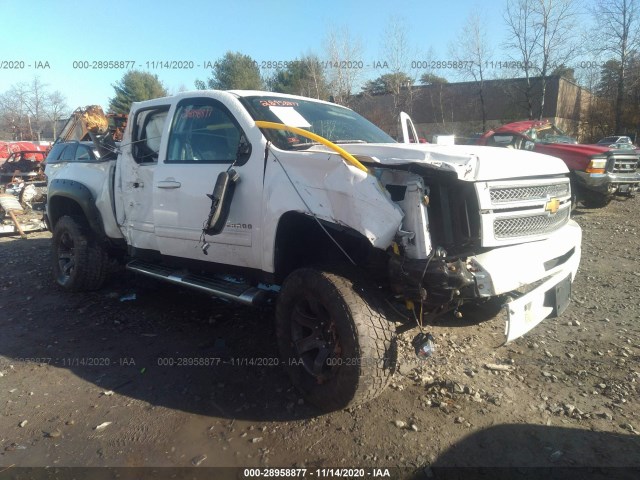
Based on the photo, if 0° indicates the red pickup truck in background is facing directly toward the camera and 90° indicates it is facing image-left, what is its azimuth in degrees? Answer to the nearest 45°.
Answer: approximately 315°

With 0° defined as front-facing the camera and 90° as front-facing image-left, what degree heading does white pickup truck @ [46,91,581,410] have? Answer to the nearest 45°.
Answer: approximately 315°

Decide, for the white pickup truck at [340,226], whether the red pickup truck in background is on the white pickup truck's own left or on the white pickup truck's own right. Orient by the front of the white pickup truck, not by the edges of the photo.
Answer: on the white pickup truck's own left

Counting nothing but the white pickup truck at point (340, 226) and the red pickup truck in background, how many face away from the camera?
0

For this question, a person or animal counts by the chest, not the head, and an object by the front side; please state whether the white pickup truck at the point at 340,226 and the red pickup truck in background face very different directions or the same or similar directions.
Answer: same or similar directions

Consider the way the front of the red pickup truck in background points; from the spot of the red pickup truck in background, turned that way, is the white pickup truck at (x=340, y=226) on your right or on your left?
on your right
